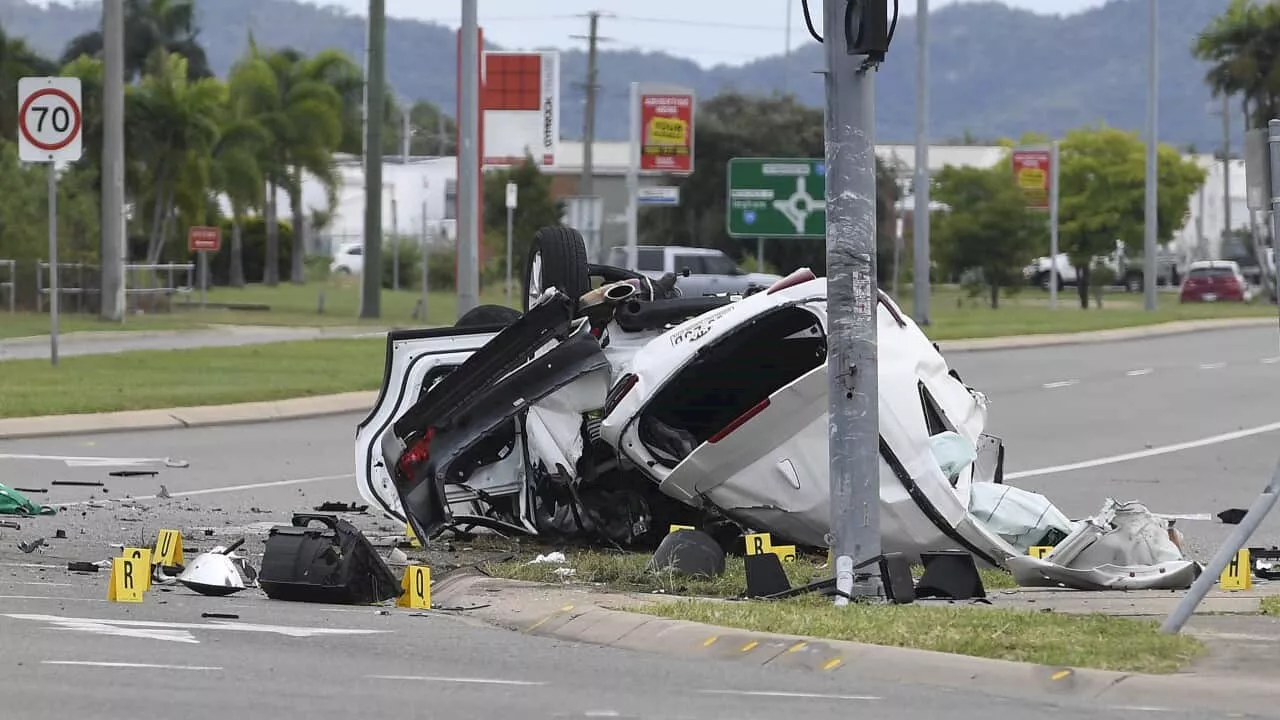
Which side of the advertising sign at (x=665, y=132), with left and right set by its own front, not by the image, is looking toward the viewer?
front

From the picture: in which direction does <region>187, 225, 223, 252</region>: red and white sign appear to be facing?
toward the camera

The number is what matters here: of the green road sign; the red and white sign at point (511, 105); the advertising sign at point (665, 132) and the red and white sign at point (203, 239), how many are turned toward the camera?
4

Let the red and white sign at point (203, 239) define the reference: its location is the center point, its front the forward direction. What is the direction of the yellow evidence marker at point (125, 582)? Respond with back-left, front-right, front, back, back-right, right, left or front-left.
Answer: front

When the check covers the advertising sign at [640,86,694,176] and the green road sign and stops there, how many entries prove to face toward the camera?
2

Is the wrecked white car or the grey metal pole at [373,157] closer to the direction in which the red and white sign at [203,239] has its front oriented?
the wrecked white car

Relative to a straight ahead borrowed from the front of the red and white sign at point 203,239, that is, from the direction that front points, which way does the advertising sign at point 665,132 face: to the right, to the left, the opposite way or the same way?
the same way

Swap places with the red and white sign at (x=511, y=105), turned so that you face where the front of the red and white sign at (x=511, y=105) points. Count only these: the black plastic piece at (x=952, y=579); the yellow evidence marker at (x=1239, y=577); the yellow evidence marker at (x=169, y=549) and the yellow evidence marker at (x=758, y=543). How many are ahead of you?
4

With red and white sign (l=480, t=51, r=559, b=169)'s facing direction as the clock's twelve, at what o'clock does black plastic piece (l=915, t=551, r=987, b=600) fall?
The black plastic piece is roughly at 12 o'clock from the red and white sign.

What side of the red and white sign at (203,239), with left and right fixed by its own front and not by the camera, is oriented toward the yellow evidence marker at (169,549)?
front

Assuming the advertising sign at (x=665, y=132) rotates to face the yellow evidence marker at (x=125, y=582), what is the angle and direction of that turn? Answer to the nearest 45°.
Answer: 0° — it already faces it

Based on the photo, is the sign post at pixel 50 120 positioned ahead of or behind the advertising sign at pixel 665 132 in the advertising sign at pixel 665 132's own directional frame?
ahead

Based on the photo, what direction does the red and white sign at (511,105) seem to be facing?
toward the camera

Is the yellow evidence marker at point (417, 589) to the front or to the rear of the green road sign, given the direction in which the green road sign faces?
to the front

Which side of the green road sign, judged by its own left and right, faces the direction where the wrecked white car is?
front

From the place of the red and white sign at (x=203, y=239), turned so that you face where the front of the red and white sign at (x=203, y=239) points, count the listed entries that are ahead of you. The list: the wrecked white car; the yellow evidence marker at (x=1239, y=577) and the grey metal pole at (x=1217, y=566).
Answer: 3

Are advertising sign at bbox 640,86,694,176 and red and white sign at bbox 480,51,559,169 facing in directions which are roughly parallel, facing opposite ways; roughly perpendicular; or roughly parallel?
roughly parallel

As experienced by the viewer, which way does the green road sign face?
facing the viewer

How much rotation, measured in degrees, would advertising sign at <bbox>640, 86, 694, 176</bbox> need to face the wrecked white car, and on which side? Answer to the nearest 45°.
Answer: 0° — it already faces it
